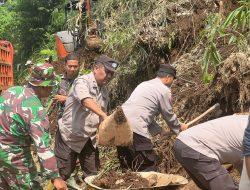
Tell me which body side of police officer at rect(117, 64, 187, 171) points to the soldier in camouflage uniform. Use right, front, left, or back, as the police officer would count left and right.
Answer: back

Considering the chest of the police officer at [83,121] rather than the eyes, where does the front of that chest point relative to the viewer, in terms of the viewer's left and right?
facing the viewer and to the right of the viewer

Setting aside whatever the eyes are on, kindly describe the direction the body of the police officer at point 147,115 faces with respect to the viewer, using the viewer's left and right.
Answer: facing away from the viewer and to the right of the viewer

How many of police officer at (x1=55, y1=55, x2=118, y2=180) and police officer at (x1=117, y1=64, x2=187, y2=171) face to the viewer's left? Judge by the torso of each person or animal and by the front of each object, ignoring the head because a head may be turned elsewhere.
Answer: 0

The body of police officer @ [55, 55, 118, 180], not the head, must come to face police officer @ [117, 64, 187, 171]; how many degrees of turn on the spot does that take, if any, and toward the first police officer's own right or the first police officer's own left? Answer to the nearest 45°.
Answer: approximately 45° to the first police officer's own left
